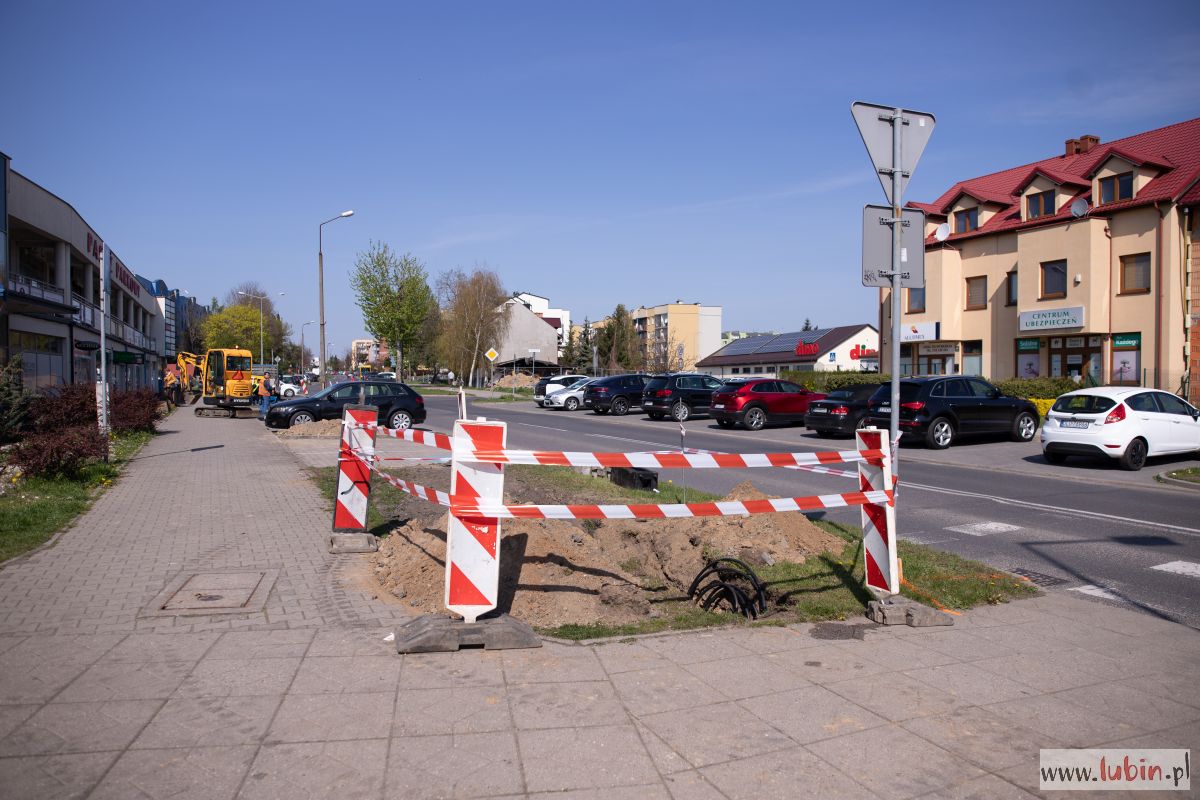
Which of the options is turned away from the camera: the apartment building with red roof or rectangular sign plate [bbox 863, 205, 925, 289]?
the rectangular sign plate

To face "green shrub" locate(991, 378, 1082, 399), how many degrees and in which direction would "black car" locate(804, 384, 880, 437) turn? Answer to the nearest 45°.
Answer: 0° — it already faces it

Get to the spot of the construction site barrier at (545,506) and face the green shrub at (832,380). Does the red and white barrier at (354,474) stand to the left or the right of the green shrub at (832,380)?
left

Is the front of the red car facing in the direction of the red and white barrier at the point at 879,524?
no

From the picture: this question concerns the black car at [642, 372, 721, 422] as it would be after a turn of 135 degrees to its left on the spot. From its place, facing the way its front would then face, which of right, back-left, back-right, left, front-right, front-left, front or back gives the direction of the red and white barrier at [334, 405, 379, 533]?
left

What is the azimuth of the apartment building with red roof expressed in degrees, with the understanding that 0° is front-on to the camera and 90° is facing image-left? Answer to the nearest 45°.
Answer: approximately 45°

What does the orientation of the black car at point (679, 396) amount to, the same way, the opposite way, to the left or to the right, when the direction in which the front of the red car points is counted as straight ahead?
the same way

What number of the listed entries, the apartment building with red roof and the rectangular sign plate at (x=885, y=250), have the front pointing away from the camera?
1

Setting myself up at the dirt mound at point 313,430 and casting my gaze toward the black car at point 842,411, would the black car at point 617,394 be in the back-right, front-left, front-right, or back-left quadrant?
front-left

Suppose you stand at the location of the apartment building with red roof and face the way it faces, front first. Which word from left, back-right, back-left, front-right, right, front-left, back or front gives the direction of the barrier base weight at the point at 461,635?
front-left

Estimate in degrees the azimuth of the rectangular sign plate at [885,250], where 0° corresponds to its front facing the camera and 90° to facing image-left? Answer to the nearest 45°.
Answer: approximately 180°

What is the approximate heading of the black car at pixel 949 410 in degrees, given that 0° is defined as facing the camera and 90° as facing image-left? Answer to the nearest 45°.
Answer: approximately 225°

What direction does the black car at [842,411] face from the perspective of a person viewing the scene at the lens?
facing away from the viewer and to the right of the viewer

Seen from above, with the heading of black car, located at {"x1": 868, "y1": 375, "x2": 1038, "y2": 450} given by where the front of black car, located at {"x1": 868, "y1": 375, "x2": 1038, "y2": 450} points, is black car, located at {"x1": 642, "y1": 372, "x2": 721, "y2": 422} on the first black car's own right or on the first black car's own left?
on the first black car's own left
